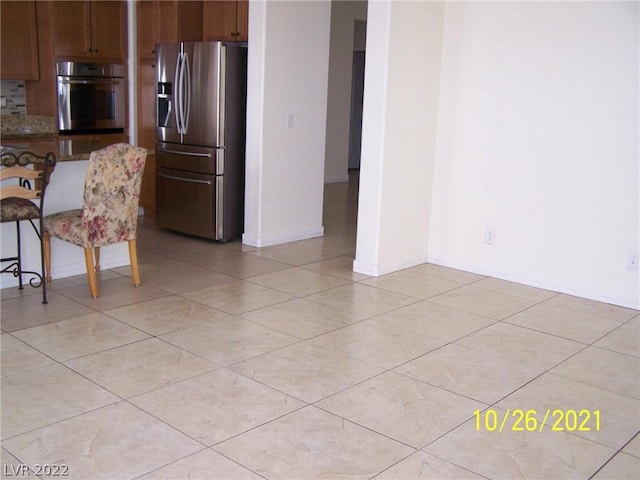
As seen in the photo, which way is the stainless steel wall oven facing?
toward the camera

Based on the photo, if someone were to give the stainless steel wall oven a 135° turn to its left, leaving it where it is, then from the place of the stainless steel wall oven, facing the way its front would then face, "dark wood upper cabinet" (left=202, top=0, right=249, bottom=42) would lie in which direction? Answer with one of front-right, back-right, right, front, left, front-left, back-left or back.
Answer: right

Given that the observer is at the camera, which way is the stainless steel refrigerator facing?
facing the viewer and to the left of the viewer

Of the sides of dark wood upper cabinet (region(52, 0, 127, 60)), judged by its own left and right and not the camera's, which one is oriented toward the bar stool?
front

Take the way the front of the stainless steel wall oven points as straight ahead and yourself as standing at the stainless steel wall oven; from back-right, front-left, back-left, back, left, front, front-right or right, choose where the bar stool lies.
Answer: front

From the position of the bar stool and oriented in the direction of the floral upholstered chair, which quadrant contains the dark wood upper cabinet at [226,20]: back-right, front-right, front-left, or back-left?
front-left

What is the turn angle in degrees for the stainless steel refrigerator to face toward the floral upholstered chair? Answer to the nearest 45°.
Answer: approximately 45° to its left

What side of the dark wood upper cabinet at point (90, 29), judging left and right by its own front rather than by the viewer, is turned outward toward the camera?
front

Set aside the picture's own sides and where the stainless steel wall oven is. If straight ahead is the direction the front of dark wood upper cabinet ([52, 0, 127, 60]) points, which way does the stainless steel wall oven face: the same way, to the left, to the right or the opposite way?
the same way

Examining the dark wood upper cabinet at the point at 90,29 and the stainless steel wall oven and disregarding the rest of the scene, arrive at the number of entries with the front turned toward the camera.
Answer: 2

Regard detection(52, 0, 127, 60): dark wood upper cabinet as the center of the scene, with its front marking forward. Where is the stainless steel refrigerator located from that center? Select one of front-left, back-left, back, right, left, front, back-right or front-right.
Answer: front-left

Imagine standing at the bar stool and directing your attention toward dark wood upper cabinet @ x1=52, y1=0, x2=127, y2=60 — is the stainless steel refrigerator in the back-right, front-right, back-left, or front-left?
front-right

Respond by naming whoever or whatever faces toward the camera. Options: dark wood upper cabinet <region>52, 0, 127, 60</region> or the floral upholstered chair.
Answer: the dark wood upper cabinet

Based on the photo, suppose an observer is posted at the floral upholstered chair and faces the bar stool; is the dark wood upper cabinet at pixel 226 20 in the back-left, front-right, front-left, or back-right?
back-right
